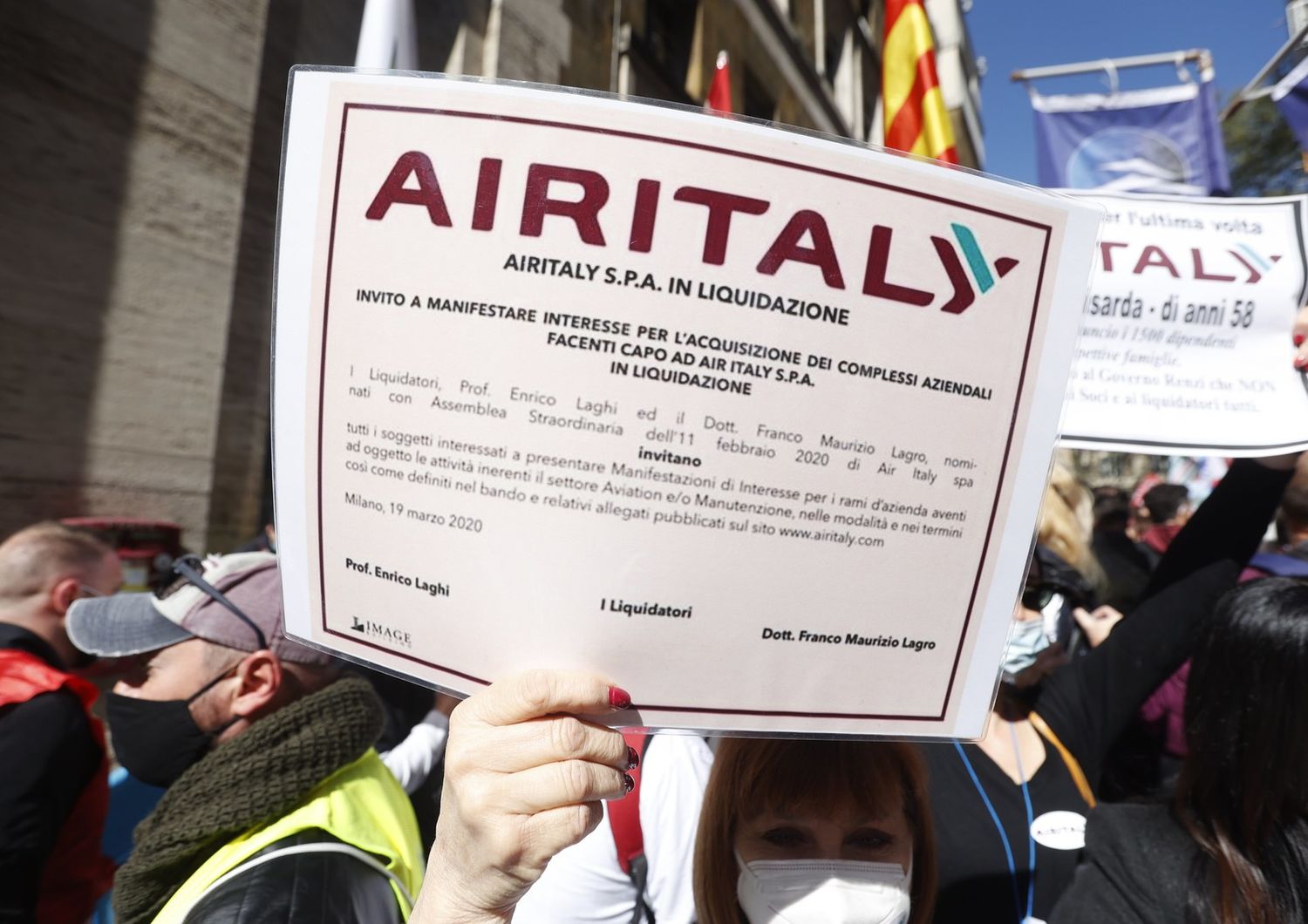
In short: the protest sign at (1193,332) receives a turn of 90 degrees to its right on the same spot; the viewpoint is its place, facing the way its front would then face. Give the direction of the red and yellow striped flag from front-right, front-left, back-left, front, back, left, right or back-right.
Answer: front-right

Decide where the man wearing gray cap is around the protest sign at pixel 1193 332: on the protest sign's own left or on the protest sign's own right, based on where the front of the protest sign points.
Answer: on the protest sign's own right

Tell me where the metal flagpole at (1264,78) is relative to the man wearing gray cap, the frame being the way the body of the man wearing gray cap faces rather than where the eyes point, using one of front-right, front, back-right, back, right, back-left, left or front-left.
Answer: back

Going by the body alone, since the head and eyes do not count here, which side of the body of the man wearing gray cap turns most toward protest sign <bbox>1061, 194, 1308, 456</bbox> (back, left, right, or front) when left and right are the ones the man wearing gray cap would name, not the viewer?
back

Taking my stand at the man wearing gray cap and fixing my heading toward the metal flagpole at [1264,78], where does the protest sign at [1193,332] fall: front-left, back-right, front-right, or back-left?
front-right

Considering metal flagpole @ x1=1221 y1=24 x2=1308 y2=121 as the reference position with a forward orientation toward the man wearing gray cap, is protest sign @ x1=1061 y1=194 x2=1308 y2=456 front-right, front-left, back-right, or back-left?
front-left

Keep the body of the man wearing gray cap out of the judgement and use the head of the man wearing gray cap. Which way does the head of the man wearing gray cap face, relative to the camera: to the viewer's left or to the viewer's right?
to the viewer's left

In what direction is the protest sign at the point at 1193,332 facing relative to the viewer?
toward the camera
